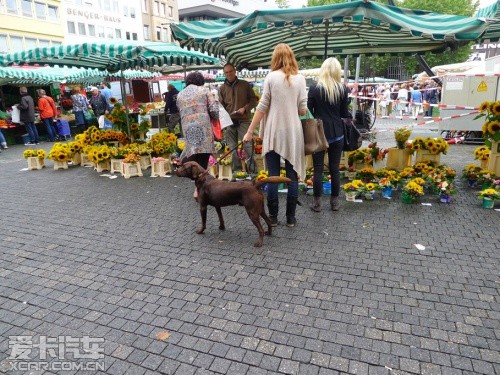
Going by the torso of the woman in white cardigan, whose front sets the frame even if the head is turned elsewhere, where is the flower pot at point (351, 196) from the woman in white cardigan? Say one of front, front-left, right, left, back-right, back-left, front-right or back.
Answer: front-right

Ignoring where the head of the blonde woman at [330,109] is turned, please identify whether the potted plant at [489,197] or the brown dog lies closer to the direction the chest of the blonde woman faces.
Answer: the potted plant

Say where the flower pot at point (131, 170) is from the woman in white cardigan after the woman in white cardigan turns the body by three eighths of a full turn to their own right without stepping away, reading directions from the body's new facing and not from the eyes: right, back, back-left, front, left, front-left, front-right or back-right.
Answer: back

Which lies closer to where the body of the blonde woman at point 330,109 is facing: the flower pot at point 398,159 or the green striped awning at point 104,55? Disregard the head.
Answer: the flower pot

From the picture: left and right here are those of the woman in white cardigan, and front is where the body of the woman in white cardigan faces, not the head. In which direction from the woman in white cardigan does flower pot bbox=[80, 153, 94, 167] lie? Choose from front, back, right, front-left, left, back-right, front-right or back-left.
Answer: front-left

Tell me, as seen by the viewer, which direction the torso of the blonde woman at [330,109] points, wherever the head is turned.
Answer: away from the camera

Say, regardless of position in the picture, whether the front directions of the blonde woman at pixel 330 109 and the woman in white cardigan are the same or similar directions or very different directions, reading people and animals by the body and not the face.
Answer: same or similar directions

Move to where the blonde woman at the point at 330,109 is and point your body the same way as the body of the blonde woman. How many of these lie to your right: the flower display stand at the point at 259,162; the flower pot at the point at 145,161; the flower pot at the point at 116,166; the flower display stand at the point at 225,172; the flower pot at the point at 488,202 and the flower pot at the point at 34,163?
1

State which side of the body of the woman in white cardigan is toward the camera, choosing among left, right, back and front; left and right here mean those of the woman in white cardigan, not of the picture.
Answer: back

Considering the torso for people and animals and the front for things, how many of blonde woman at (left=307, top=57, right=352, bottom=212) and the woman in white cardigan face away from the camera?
2

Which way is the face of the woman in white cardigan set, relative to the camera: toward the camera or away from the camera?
away from the camera
